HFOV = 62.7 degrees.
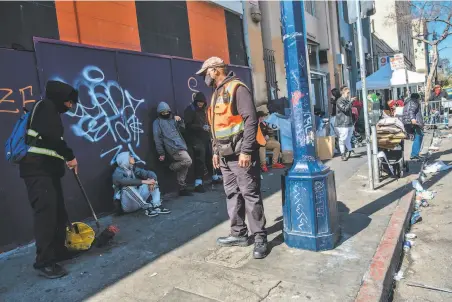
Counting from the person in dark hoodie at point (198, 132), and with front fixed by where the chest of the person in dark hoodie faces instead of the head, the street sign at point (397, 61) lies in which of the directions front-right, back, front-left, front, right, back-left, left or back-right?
left

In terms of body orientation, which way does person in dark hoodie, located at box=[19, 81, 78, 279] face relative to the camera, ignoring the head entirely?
to the viewer's right

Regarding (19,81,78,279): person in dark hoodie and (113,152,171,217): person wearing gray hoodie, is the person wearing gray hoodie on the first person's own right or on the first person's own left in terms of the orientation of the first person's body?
on the first person's own left

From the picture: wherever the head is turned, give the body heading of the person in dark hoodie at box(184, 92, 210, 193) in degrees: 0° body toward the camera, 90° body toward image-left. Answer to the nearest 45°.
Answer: approximately 315°

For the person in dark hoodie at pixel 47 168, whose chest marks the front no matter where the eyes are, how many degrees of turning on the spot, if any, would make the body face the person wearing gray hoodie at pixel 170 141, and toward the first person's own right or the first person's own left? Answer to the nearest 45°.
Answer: approximately 45° to the first person's own left

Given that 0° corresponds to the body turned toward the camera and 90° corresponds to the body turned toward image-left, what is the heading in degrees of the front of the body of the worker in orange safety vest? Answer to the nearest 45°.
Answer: approximately 45°

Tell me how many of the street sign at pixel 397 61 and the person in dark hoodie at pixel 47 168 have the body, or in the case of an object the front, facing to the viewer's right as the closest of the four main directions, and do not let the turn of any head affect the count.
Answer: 1

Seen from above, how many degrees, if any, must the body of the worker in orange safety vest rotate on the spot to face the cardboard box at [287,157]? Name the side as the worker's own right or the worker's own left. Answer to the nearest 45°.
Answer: approximately 135° to the worker's own right
